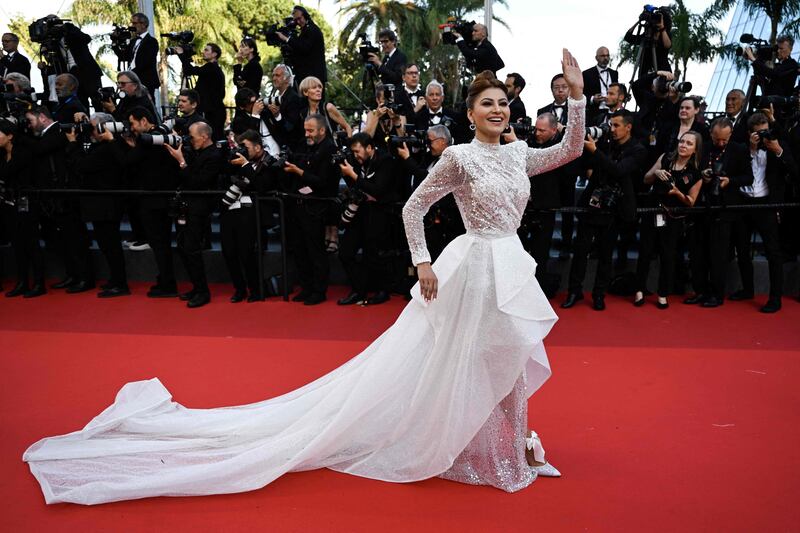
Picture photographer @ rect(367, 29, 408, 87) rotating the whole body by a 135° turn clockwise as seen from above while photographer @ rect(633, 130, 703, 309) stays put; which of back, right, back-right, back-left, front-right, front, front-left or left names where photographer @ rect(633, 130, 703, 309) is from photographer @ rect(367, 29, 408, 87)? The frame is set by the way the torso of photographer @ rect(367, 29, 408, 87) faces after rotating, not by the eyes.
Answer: back-right

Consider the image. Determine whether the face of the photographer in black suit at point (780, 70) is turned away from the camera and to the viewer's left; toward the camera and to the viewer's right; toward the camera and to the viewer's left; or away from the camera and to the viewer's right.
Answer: toward the camera and to the viewer's left

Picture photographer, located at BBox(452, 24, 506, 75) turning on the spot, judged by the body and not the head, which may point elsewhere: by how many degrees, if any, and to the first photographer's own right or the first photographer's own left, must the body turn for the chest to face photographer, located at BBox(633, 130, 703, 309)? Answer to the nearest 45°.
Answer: approximately 90° to the first photographer's own left

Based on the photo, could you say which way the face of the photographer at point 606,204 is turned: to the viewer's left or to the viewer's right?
to the viewer's left

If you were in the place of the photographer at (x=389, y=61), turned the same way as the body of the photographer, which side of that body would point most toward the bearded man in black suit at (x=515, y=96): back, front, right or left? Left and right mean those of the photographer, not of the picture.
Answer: left

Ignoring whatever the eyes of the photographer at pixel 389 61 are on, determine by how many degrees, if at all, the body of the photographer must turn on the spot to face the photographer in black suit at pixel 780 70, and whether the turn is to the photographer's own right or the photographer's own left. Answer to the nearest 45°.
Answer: approximately 135° to the photographer's own left

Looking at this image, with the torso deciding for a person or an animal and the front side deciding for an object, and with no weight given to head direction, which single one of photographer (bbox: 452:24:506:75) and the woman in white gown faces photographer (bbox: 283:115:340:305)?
photographer (bbox: 452:24:506:75)

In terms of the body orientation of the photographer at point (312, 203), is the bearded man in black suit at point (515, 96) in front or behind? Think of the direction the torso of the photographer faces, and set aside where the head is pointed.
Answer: behind
